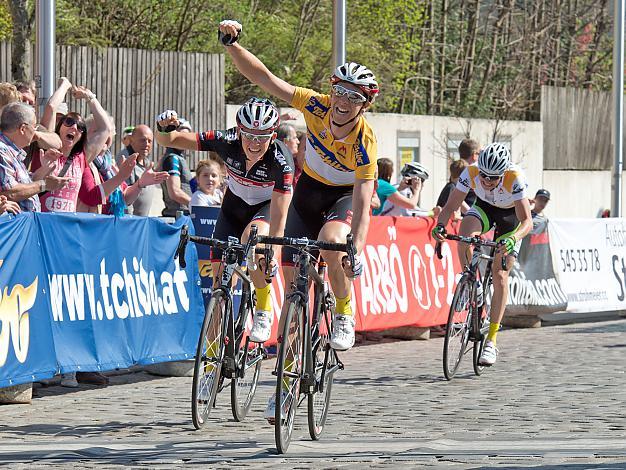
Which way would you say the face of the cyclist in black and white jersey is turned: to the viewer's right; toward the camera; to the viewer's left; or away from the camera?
toward the camera

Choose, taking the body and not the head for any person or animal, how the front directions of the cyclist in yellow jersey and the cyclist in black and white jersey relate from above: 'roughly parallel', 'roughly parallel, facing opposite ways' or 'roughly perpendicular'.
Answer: roughly parallel

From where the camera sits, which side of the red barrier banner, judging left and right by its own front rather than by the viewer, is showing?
front

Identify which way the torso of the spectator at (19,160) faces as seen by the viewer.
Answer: to the viewer's right

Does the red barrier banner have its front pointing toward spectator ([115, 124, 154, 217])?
no

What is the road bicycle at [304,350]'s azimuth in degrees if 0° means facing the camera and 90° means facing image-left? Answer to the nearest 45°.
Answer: approximately 0°

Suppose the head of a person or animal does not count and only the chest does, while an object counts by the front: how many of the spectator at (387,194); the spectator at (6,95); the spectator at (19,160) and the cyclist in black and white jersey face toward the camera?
1

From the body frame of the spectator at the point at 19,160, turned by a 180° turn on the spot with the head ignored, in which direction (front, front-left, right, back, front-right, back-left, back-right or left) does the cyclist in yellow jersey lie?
back-left

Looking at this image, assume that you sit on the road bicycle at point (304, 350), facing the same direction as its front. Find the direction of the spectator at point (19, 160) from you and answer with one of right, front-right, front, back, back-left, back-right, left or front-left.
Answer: back-right

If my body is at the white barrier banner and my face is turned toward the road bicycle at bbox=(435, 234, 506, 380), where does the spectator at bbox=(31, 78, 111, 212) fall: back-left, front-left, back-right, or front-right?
front-right

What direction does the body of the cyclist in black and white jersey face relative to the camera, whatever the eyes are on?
toward the camera

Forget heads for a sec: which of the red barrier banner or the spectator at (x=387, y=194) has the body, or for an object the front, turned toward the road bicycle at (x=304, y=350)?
the red barrier banner

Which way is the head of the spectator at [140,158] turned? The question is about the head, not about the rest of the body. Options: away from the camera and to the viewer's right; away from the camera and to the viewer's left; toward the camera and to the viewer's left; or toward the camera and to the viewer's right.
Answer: toward the camera and to the viewer's right
